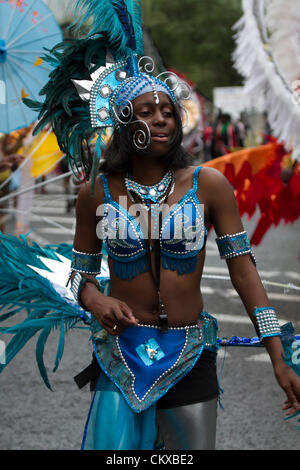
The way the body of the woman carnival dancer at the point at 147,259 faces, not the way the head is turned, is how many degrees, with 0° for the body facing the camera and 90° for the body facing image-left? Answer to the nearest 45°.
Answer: approximately 0°

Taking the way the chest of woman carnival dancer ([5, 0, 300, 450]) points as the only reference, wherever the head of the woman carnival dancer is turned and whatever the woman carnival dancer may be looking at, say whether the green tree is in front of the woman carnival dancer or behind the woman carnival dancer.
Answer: behind

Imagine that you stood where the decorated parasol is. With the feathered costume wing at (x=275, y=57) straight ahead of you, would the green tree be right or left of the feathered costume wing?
left

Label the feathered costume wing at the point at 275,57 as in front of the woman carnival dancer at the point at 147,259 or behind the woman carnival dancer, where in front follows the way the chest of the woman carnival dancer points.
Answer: behind

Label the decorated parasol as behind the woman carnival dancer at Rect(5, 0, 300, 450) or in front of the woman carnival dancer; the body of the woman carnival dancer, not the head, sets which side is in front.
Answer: behind
